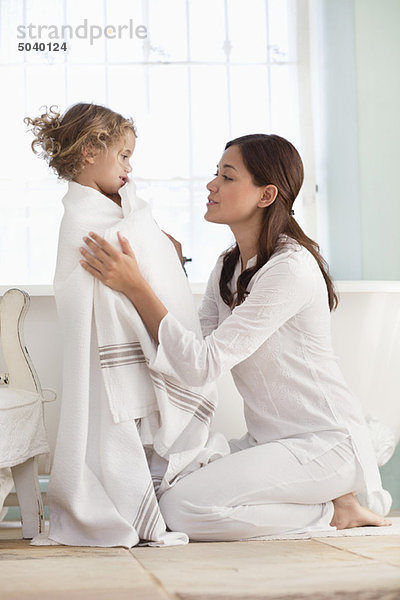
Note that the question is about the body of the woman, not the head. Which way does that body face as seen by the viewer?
to the viewer's left

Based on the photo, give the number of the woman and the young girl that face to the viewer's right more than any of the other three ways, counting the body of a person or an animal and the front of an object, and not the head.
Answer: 1

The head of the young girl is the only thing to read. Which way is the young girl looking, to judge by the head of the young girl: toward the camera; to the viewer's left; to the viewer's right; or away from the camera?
to the viewer's right

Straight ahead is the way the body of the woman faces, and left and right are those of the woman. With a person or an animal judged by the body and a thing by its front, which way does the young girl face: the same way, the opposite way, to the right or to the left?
the opposite way

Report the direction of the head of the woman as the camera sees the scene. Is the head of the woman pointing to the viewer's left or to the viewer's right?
to the viewer's left

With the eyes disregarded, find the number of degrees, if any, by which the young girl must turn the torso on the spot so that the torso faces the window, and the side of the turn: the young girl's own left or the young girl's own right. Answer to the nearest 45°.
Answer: approximately 90° to the young girl's own left

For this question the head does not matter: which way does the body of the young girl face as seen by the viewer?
to the viewer's right
